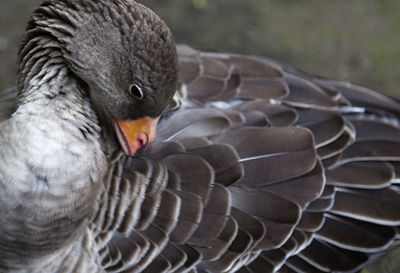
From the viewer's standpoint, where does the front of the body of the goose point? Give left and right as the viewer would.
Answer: facing the viewer and to the left of the viewer
